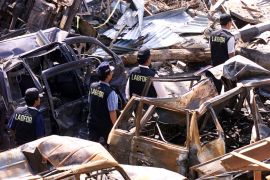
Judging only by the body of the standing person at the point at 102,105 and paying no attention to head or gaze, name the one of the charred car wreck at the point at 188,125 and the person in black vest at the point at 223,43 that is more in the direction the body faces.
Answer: the person in black vest

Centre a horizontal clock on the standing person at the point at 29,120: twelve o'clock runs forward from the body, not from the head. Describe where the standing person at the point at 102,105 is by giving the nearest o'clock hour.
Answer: the standing person at the point at 102,105 is roughly at 1 o'clock from the standing person at the point at 29,120.

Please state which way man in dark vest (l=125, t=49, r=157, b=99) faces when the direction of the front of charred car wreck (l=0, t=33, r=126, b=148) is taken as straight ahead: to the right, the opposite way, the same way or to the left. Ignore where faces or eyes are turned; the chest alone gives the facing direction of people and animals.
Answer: the same way

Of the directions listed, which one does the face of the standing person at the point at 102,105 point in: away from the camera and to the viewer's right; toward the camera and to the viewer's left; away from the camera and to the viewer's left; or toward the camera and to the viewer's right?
away from the camera and to the viewer's right

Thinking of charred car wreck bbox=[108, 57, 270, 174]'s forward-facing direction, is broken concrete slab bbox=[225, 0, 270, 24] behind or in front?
in front

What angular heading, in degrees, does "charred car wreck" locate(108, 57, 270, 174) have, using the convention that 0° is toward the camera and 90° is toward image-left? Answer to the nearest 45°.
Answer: approximately 225°

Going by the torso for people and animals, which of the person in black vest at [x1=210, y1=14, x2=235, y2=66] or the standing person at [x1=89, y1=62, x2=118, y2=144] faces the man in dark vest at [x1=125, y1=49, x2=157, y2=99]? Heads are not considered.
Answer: the standing person

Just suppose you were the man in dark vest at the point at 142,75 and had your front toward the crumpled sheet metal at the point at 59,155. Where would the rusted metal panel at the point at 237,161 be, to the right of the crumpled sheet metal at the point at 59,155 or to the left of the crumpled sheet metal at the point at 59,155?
left

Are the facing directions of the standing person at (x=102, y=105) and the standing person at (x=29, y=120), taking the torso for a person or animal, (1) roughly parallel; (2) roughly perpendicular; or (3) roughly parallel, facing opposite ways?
roughly parallel

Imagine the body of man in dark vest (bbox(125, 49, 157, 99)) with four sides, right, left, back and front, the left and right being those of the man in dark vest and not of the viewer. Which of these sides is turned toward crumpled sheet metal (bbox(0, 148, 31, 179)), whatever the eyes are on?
back

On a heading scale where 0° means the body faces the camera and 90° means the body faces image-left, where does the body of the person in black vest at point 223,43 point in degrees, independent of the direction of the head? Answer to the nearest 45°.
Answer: approximately 225°

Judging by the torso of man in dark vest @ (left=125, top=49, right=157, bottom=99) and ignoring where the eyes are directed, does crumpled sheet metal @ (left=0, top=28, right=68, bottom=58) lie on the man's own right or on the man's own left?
on the man's own left

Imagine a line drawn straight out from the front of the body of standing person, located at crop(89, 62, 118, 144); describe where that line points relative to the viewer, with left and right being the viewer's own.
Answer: facing away from the viewer and to the right of the viewer

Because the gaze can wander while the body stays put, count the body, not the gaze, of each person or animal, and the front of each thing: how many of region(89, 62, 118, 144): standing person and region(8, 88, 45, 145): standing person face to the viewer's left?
0

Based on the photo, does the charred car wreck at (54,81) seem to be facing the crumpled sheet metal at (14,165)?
no

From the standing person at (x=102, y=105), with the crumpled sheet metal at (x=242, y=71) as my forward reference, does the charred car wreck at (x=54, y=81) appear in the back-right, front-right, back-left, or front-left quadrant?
back-left

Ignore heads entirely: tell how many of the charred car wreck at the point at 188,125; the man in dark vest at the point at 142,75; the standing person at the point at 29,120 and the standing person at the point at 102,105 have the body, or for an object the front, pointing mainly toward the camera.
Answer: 0

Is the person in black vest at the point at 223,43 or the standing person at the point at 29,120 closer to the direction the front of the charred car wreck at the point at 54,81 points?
the person in black vest
